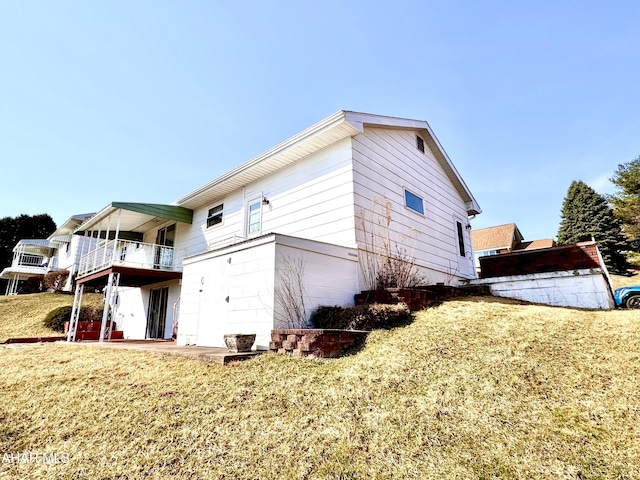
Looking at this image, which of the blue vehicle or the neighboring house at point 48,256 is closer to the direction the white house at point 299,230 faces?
the blue vehicle

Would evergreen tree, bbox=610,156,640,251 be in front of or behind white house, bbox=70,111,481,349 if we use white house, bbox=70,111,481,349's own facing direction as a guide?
in front

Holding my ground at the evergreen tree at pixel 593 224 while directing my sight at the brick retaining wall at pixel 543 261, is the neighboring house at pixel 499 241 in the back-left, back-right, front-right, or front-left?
front-right

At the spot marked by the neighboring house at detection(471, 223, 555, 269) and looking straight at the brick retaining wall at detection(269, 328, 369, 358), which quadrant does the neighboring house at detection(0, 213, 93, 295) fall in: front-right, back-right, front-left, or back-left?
front-right

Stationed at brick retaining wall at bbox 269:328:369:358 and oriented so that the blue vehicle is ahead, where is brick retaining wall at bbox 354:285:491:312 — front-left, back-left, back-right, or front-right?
front-left

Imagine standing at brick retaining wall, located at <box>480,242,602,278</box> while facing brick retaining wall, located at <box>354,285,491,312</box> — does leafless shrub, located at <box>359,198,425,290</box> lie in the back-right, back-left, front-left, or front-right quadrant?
front-right

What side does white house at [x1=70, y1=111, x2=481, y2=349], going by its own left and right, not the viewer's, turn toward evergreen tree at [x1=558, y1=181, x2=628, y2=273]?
front
